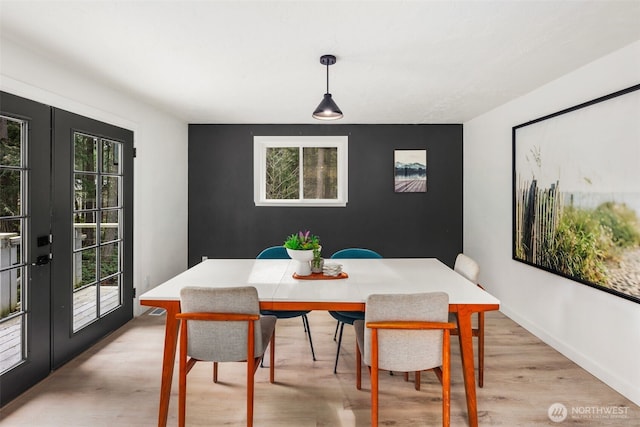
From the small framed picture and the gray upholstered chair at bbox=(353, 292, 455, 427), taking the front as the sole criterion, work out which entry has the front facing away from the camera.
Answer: the gray upholstered chair

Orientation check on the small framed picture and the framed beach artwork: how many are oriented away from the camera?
0

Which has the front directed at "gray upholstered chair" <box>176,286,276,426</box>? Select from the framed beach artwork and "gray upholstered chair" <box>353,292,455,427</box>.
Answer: the framed beach artwork

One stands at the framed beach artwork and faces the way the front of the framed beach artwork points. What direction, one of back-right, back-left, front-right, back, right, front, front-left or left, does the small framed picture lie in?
right

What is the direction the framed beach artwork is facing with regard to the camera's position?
facing the viewer and to the left of the viewer

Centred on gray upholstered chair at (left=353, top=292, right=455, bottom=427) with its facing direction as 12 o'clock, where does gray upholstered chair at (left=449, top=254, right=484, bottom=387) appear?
gray upholstered chair at (left=449, top=254, right=484, bottom=387) is roughly at 1 o'clock from gray upholstered chair at (left=353, top=292, right=455, bottom=427).

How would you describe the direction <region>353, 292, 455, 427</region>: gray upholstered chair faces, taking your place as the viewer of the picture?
facing away from the viewer

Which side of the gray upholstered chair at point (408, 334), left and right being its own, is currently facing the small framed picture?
front

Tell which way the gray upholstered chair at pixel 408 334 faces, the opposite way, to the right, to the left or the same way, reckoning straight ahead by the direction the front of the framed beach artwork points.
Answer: to the right

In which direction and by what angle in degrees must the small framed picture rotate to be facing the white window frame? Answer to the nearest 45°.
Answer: approximately 90° to its right

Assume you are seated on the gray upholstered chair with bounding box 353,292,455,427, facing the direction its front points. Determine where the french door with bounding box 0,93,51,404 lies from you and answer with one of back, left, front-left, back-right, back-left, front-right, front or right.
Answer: left

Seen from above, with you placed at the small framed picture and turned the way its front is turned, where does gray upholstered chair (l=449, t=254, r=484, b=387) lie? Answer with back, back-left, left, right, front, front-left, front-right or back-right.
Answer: front

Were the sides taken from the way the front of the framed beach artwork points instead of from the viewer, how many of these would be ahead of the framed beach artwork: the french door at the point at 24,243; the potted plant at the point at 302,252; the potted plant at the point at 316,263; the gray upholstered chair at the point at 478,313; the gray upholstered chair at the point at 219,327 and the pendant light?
6

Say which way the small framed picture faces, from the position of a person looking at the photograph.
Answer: facing the viewer

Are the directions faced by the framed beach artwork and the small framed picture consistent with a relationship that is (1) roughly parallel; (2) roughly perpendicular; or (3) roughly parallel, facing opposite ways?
roughly perpendicular

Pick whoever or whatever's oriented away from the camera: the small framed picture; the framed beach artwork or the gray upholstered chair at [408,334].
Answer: the gray upholstered chair

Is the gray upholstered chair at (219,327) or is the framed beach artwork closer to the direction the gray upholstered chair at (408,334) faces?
the framed beach artwork

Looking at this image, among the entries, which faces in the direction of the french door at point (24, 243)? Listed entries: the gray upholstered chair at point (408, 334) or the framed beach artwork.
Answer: the framed beach artwork
